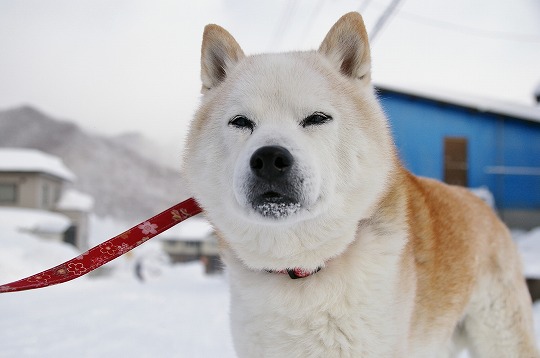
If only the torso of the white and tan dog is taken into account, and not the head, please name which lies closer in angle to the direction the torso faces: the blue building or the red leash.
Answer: the red leash

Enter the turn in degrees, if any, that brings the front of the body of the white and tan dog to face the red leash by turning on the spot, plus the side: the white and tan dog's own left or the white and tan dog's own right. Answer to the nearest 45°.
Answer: approximately 45° to the white and tan dog's own right

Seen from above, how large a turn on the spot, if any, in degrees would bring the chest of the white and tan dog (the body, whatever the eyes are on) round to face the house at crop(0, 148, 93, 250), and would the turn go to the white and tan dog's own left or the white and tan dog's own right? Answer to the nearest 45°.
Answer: approximately 90° to the white and tan dog's own right

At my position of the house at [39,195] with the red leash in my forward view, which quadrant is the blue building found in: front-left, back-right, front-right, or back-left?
front-left

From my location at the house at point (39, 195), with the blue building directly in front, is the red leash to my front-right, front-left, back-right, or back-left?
front-right

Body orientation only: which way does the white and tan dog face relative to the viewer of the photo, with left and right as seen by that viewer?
facing the viewer and to the left of the viewer

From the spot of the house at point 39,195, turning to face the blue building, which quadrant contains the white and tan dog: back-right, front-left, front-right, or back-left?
front-right

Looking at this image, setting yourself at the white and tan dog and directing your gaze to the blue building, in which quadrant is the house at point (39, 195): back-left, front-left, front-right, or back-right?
front-left

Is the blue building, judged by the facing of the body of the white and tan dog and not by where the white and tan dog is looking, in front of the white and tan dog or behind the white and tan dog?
behind
